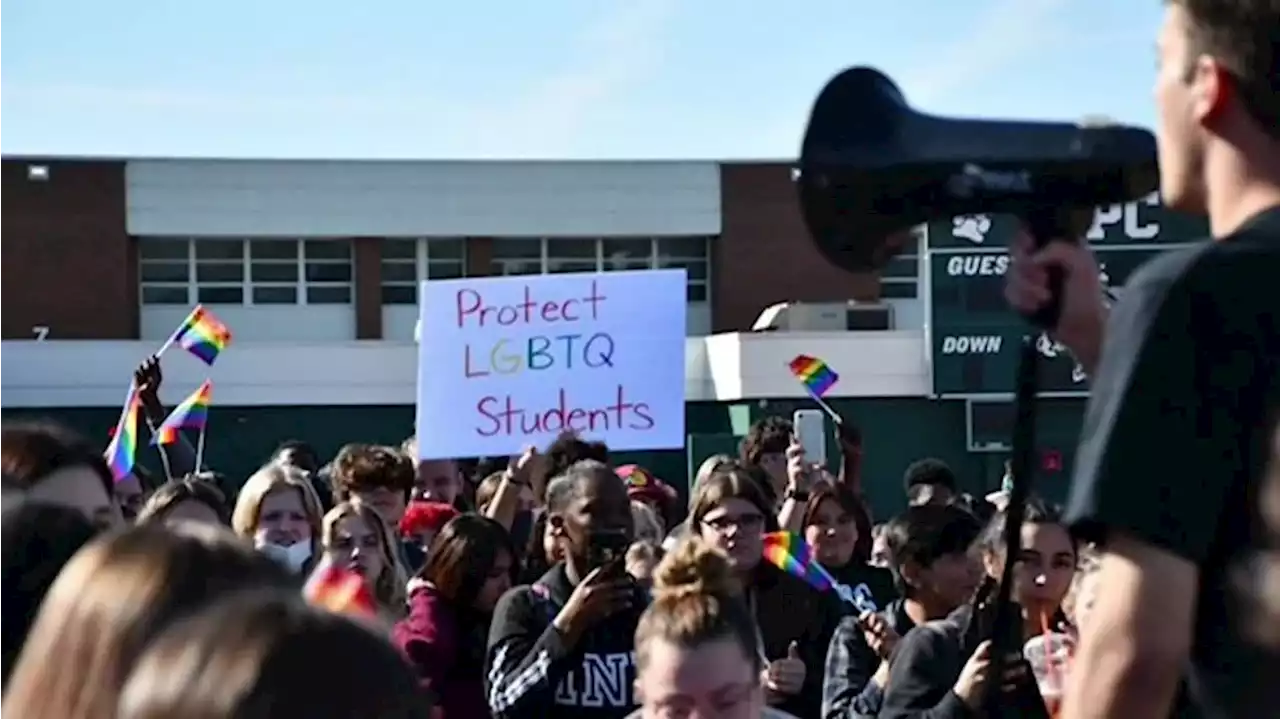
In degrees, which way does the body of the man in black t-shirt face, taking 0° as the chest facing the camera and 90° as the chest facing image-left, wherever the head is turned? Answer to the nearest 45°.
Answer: approximately 135°

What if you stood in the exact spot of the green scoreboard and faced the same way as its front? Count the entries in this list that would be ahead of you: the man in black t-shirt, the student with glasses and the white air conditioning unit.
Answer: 2

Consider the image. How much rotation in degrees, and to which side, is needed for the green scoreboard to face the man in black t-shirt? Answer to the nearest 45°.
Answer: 0° — it already faces them

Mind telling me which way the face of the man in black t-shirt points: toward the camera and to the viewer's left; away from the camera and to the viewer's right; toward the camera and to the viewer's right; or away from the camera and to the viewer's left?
away from the camera and to the viewer's left

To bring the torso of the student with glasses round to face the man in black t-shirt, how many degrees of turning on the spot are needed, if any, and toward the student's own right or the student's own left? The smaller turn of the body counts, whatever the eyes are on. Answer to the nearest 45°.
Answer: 0° — they already face them

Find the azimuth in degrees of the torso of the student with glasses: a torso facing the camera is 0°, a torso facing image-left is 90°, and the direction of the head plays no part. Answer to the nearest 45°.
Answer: approximately 0°

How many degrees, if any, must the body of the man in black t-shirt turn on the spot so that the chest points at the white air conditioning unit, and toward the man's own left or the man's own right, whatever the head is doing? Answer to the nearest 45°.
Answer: approximately 45° to the man's own right

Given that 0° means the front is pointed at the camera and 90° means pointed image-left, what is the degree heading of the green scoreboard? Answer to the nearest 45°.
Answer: approximately 0°

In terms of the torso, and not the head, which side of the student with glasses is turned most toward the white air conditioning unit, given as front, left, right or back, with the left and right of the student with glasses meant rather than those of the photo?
back
